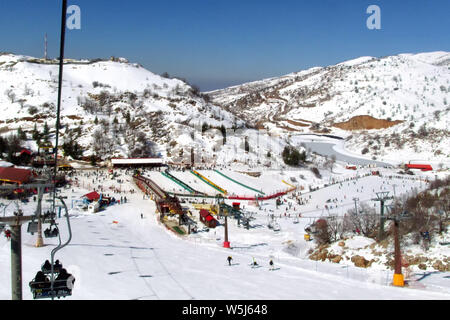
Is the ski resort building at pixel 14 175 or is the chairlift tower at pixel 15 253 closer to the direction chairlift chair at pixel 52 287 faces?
the ski resort building

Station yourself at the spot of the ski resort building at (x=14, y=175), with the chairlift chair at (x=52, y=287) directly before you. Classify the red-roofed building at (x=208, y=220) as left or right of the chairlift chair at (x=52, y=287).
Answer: left

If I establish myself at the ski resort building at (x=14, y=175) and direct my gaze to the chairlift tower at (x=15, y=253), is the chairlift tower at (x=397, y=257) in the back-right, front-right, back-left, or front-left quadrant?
front-left

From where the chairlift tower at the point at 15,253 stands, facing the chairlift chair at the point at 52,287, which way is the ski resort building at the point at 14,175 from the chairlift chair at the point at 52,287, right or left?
left

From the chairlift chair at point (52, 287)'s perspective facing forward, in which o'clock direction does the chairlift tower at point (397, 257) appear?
The chairlift tower is roughly at 2 o'clock from the chairlift chair.

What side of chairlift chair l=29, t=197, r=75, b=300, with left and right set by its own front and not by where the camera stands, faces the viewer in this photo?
back

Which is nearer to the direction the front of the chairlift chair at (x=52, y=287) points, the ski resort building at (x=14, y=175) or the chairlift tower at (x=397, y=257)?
the ski resort building

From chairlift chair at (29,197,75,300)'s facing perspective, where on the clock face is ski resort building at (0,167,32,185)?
The ski resort building is roughly at 12 o'clock from the chairlift chair.
